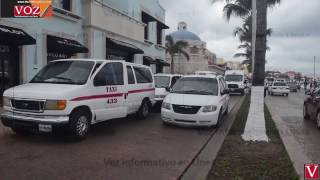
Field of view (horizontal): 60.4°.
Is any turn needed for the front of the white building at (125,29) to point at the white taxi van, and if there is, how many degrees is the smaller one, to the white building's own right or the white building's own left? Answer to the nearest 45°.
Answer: approximately 45° to the white building's own right

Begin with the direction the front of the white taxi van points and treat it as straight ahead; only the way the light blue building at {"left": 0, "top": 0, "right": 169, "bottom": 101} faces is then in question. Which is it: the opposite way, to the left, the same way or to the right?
to the left

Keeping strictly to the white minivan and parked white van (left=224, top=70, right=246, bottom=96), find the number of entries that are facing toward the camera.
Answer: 2

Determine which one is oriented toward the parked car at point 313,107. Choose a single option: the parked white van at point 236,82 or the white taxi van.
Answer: the parked white van at point 236,82

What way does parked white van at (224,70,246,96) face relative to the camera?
toward the camera

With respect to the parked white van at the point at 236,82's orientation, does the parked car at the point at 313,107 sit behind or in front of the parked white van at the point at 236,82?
in front

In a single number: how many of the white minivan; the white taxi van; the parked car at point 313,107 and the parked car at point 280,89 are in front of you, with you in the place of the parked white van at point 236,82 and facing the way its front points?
3

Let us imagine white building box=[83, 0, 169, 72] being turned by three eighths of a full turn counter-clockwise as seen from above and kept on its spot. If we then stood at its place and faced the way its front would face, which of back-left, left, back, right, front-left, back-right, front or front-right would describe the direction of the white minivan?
back

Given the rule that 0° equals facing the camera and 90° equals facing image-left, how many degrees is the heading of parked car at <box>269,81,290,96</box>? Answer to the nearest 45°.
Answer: approximately 180°

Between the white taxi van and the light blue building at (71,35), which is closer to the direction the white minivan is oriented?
the white taxi van

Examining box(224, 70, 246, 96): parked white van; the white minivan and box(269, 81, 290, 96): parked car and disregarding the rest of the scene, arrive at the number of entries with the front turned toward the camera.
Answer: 2

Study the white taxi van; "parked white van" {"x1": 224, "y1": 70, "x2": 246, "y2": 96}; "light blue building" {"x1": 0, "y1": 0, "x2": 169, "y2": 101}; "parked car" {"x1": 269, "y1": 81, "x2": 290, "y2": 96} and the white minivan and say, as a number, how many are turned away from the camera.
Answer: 1

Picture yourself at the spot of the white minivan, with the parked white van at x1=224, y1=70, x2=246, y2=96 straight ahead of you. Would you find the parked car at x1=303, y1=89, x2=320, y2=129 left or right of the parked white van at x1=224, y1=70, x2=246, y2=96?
right

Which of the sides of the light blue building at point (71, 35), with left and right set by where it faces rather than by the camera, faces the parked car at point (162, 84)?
front

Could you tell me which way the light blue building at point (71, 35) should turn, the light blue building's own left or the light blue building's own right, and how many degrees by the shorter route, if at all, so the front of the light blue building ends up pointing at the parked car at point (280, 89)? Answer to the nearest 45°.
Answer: approximately 90° to the light blue building's own left

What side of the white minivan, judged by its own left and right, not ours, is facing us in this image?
front

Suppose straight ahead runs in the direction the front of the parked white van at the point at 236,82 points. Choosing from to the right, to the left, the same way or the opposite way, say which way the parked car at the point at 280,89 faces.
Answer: the opposite way
